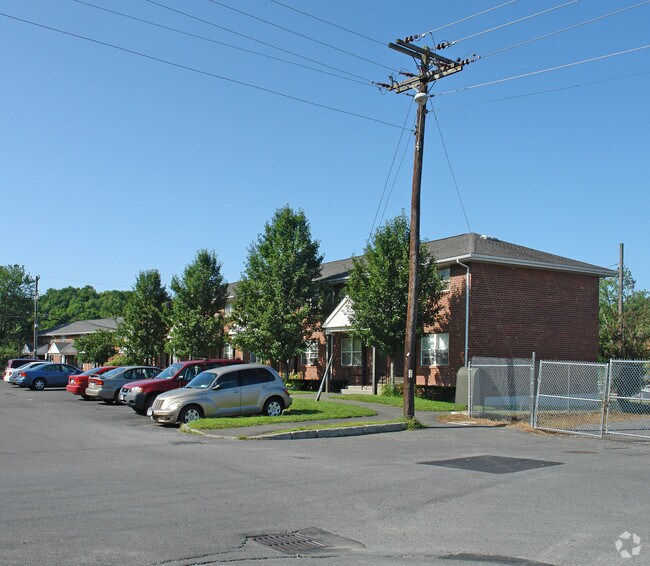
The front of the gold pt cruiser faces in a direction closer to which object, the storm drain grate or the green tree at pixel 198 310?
the storm drain grate

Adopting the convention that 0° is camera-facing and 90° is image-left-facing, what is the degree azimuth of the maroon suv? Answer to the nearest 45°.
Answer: approximately 45°

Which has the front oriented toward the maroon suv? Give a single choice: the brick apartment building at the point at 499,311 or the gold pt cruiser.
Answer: the brick apartment building

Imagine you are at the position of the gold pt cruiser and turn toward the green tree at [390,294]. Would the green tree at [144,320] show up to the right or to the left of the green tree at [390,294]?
left

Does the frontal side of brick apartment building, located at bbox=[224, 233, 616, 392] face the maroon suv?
yes

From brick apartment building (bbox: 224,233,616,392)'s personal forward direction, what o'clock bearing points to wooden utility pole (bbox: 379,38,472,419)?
The wooden utility pole is roughly at 11 o'clock from the brick apartment building.

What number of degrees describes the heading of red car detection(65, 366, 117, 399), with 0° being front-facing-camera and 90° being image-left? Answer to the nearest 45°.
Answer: approximately 225°

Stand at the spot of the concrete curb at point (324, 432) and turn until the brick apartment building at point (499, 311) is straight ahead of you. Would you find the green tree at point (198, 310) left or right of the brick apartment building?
left
